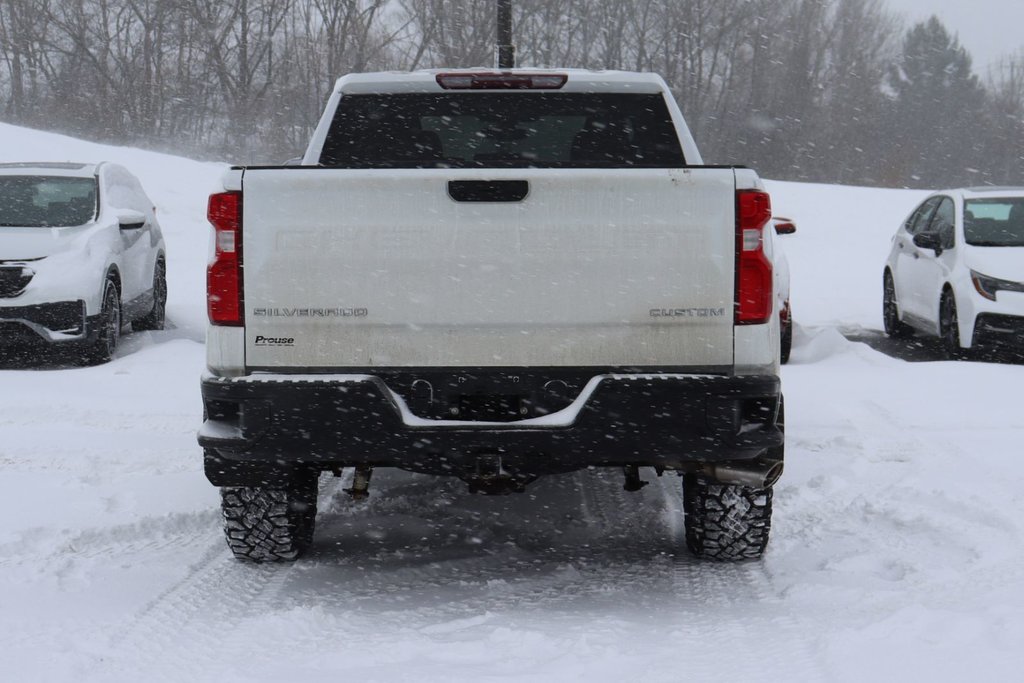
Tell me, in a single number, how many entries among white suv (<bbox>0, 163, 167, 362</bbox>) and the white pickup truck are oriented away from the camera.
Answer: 1

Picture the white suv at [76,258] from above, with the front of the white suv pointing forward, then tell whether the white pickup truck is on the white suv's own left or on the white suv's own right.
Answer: on the white suv's own left

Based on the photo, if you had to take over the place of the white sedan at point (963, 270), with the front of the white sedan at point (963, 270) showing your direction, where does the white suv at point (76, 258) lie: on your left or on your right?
on your right

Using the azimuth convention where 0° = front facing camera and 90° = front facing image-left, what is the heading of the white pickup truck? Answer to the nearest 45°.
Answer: approximately 180°
